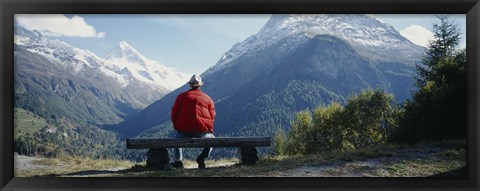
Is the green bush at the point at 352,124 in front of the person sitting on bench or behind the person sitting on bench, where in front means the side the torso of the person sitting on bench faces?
in front

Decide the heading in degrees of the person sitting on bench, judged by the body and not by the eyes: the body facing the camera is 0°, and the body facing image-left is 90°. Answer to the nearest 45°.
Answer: approximately 180°
